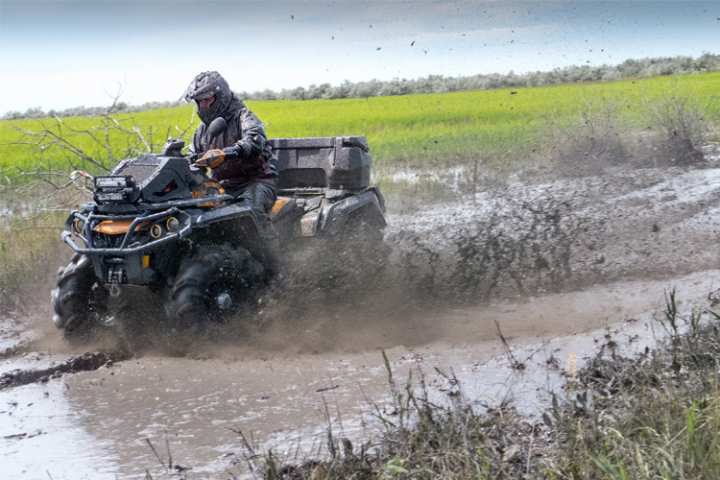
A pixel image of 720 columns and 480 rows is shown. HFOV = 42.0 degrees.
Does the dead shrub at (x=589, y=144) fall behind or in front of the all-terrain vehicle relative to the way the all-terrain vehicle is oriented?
behind

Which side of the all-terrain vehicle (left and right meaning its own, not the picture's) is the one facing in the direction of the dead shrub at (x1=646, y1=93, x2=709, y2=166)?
back

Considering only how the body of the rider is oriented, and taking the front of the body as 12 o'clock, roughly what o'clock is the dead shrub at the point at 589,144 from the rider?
The dead shrub is roughly at 6 o'clock from the rider.

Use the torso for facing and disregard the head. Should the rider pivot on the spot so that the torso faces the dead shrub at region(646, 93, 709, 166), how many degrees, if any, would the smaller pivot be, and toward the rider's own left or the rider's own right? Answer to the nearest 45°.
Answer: approximately 180°

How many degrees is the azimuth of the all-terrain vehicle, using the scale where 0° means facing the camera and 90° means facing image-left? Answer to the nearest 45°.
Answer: approximately 45°
